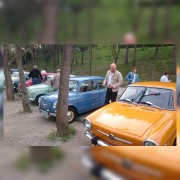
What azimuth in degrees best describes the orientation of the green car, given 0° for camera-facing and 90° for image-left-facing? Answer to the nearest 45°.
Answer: approximately 45°

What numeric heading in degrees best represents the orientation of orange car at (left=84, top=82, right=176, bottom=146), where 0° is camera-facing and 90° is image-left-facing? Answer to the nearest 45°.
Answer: approximately 45°

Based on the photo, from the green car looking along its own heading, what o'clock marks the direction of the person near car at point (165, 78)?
The person near car is roughly at 8 o'clock from the green car.
